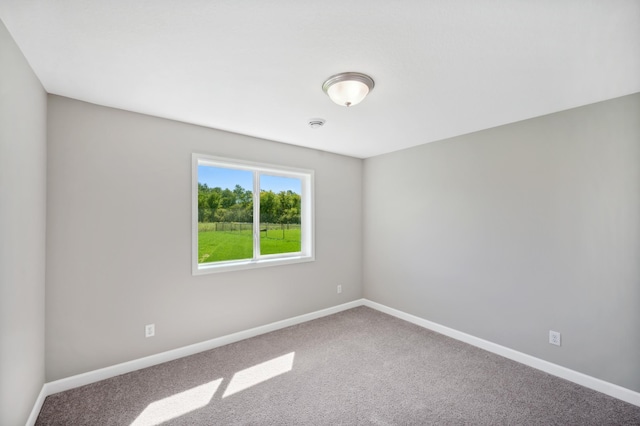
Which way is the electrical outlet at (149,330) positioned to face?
toward the camera
